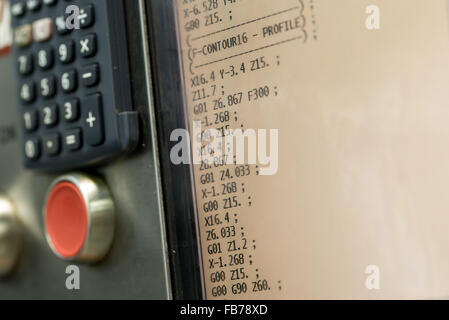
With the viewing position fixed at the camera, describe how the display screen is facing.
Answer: facing the viewer and to the left of the viewer
